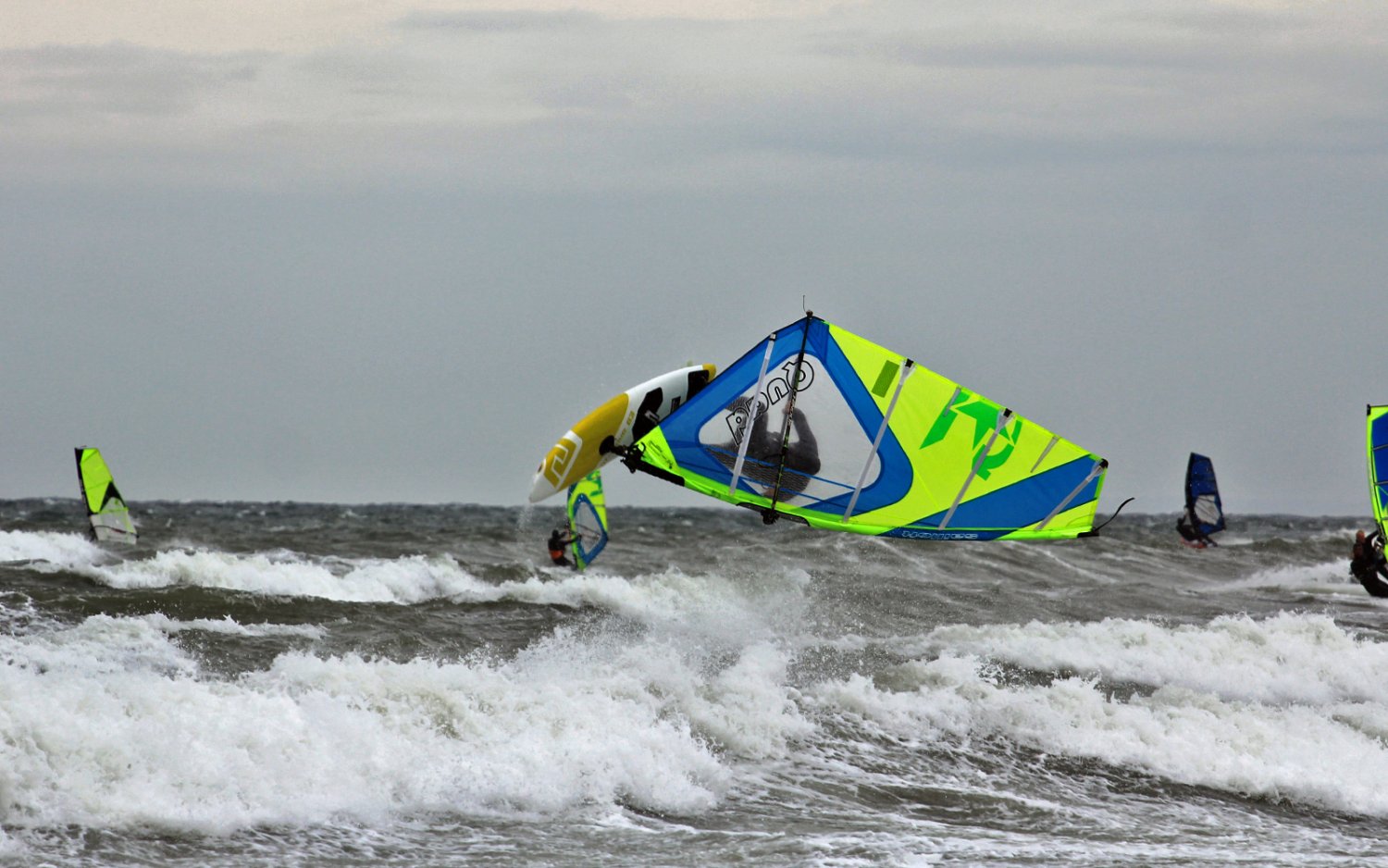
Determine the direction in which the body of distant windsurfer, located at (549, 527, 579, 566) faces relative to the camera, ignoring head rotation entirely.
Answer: to the viewer's right

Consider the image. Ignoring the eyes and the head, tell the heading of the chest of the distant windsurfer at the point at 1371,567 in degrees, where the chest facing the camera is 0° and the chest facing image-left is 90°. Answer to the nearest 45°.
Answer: approximately 270°

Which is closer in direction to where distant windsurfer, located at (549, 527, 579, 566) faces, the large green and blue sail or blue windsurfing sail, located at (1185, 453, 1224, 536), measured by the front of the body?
the blue windsurfing sail

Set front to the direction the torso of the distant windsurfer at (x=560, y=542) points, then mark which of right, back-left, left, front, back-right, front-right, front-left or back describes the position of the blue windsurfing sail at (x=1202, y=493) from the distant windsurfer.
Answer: front-left

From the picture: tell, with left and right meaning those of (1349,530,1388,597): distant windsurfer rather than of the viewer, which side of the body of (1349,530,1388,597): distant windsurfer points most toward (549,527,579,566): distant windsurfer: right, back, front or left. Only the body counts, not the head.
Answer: back

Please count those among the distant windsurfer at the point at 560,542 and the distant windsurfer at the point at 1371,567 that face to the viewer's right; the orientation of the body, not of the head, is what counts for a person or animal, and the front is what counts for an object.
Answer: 2
